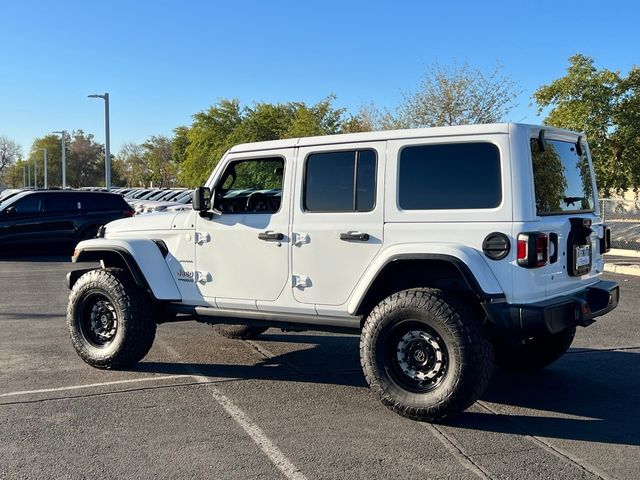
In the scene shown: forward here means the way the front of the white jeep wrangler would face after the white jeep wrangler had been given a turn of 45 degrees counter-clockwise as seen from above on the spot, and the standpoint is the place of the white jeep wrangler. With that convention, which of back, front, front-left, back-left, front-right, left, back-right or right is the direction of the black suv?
front-right

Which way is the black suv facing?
to the viewer's left

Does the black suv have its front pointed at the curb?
no

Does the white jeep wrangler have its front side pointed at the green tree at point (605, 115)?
no

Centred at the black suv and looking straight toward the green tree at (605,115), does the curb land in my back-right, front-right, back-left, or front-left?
front-right

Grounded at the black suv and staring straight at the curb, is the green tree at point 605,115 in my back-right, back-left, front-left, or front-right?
front-left

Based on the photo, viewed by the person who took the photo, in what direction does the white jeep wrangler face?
facing away from the viewer and to the left of the viewer

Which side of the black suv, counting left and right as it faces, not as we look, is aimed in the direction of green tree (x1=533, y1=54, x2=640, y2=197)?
back

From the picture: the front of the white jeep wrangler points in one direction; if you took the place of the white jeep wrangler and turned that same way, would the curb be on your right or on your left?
on your right

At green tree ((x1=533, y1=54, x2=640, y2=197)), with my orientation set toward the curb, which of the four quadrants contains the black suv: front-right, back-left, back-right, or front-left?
front-right
